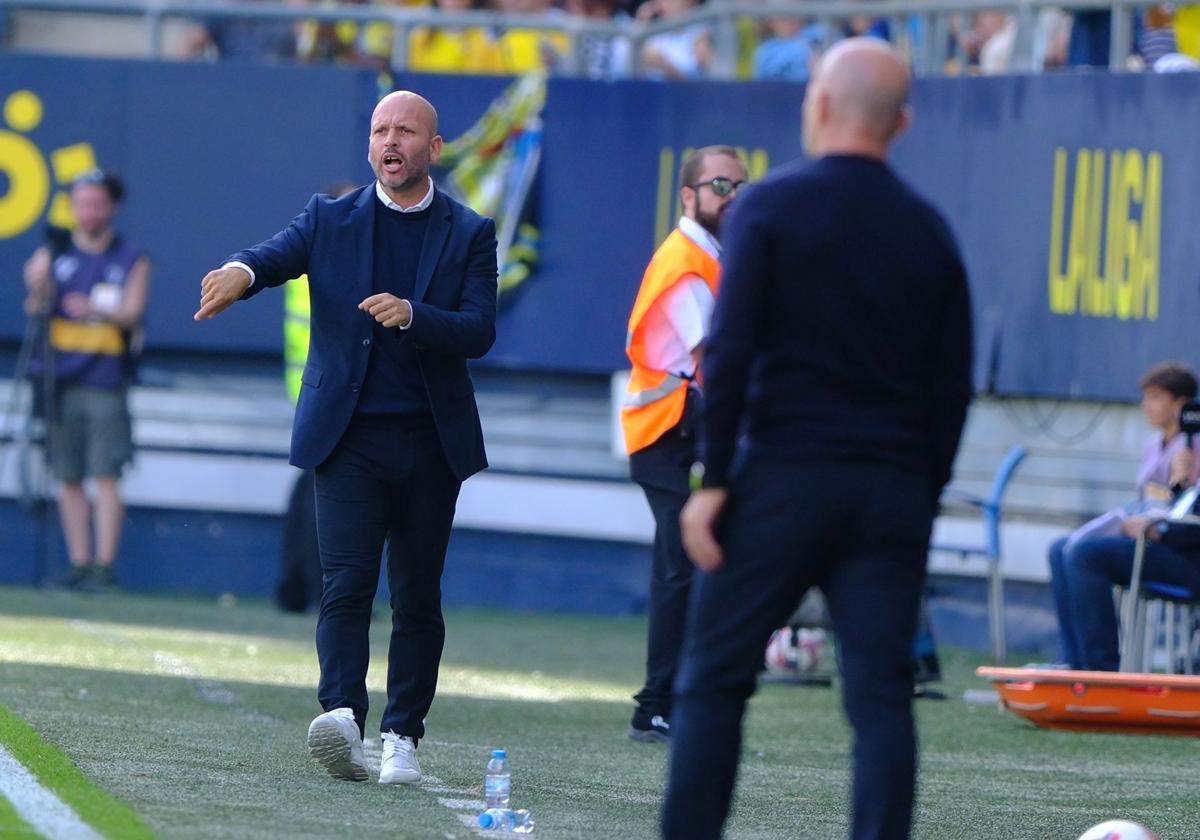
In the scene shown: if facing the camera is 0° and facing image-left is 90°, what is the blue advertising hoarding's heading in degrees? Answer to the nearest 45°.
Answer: approximately 0°

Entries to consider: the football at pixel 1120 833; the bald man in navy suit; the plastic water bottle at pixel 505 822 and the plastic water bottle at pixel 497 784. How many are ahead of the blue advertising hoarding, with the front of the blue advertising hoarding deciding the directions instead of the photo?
4

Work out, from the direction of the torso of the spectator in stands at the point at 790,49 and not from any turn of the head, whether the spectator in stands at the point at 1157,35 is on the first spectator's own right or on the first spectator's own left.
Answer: on the first spectator's own left

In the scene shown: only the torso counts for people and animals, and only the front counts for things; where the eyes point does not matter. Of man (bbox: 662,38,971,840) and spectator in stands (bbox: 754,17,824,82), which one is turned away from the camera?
the man

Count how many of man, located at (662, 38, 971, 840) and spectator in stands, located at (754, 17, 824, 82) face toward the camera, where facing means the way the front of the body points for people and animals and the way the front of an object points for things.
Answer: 1

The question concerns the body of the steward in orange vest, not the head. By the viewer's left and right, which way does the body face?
facing to the right of the viewer

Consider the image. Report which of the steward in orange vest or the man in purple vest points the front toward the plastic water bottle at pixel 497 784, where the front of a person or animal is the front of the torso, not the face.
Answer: the man in purple vest
